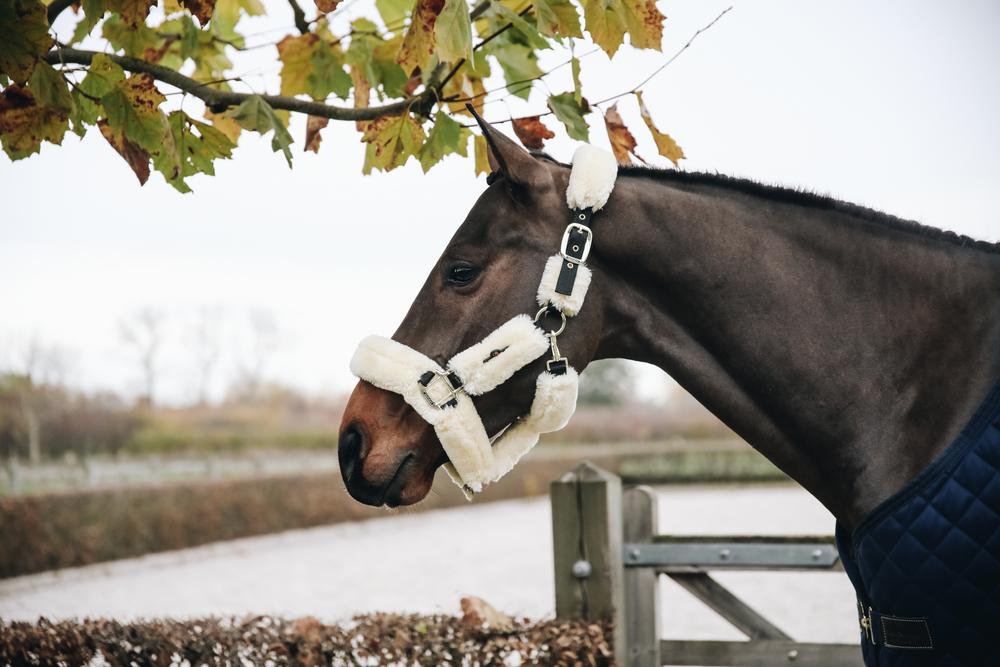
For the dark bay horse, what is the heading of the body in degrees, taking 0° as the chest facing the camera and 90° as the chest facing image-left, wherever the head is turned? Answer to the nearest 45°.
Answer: approximately 90°

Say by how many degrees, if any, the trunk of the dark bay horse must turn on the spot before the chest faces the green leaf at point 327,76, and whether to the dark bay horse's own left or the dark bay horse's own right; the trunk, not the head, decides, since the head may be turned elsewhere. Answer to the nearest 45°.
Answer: approximately 45° to the dark bay horse's own right

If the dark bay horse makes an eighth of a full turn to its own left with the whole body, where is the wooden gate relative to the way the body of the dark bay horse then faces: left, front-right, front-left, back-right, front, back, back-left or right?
back-right

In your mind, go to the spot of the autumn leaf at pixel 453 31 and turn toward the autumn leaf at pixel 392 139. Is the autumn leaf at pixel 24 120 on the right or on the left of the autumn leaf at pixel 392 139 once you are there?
left

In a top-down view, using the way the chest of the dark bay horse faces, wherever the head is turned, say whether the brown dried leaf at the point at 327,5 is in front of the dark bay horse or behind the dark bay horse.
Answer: in front

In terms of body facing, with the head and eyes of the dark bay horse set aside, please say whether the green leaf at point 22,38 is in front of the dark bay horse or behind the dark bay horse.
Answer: in front
